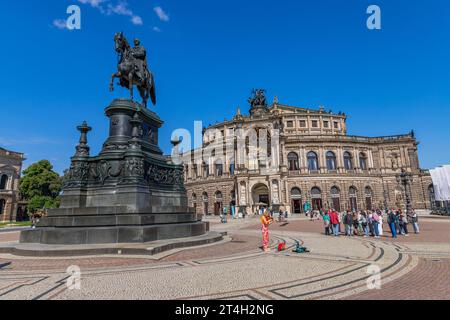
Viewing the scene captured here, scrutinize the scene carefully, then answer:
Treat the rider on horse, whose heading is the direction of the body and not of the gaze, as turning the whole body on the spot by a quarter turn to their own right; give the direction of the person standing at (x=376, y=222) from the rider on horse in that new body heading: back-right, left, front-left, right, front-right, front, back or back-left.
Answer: back-right

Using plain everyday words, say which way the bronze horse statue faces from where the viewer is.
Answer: facing the viewer and to the left of the viewer

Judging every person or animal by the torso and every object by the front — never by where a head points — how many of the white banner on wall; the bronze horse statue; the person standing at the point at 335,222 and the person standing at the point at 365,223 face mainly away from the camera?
1

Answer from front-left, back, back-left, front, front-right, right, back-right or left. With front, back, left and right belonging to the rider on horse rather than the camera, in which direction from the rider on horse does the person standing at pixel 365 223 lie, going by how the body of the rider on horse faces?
back-left

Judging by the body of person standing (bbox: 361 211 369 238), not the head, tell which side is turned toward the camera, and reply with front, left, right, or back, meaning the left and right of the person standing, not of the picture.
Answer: left

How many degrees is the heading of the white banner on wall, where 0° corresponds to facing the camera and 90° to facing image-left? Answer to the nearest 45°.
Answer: approximately 45°

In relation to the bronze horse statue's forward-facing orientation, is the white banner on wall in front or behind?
behind
